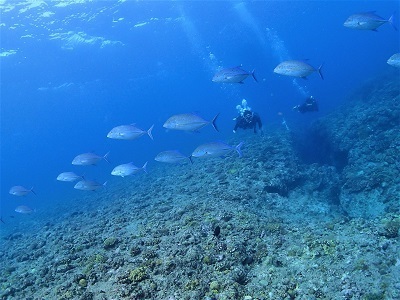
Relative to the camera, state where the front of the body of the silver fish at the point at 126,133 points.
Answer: to the viewer's left

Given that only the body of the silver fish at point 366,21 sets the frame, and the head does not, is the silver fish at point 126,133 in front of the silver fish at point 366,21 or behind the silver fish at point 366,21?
in front

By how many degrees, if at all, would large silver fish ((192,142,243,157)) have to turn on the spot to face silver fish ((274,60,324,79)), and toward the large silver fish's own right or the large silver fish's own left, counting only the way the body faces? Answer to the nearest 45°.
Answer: approximately 180°

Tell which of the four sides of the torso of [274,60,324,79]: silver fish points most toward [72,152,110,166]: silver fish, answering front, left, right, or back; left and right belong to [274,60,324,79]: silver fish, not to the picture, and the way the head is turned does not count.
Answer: front

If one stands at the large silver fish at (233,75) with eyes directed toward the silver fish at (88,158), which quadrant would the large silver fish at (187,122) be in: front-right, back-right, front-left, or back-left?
front-left

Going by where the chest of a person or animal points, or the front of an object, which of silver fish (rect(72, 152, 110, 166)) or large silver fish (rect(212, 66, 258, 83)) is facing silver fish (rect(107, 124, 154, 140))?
the large silver fish

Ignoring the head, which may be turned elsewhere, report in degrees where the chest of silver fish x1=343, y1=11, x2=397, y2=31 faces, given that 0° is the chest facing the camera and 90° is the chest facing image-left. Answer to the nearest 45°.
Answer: approximately 90°

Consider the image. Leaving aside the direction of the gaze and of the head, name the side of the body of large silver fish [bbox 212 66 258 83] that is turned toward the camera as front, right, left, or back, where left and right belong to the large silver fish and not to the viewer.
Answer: left

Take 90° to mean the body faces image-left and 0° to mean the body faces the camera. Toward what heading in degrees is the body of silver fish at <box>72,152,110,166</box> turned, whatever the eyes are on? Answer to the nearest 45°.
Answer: approximately 90°

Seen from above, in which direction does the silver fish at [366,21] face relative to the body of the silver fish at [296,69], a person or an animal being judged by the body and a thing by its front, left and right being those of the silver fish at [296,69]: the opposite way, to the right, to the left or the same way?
the same way

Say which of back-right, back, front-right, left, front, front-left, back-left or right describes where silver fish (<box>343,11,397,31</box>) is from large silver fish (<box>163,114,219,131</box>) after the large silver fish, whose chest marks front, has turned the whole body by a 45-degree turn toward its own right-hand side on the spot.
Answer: back-right

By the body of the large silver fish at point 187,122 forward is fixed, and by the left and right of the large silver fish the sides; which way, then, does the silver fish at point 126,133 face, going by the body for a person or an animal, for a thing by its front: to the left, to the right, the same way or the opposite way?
the same way
